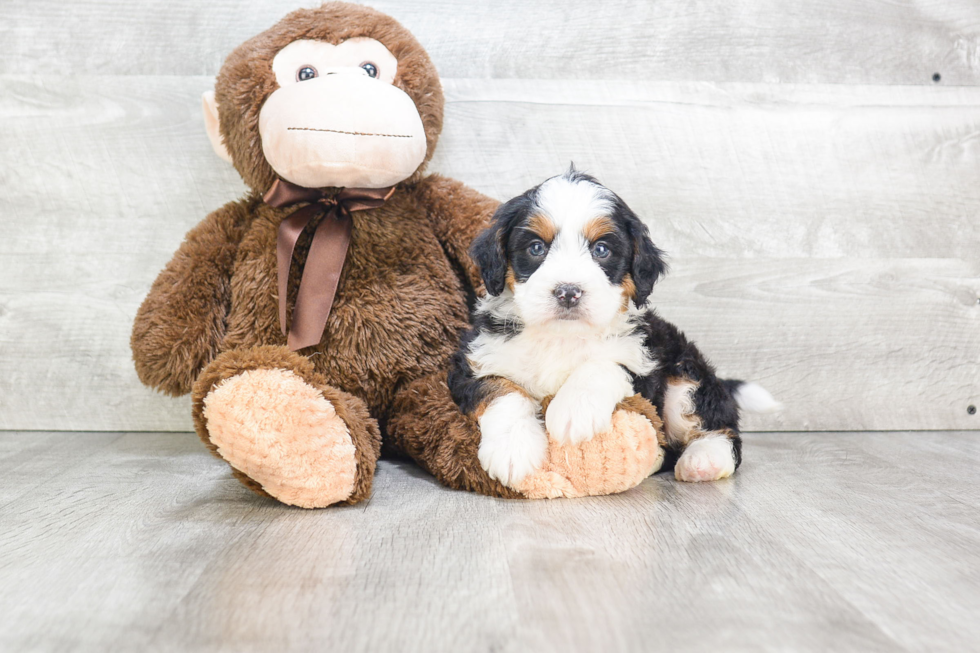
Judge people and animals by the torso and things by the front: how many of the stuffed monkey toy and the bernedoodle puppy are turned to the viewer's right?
0

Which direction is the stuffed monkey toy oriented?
toward the camera

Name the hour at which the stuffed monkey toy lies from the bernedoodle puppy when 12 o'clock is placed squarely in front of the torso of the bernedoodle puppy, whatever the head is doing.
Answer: The stuffed monkey toy is roughly at 2 o'clock from the bernedoodle puppy.

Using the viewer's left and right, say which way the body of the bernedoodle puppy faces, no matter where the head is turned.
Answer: facing the viewer and to the left of the viewer

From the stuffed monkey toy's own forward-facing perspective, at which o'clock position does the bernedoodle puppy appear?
The bernedoodle puppy is roughly at 10 o'clock from the stuffed monkey toy.
